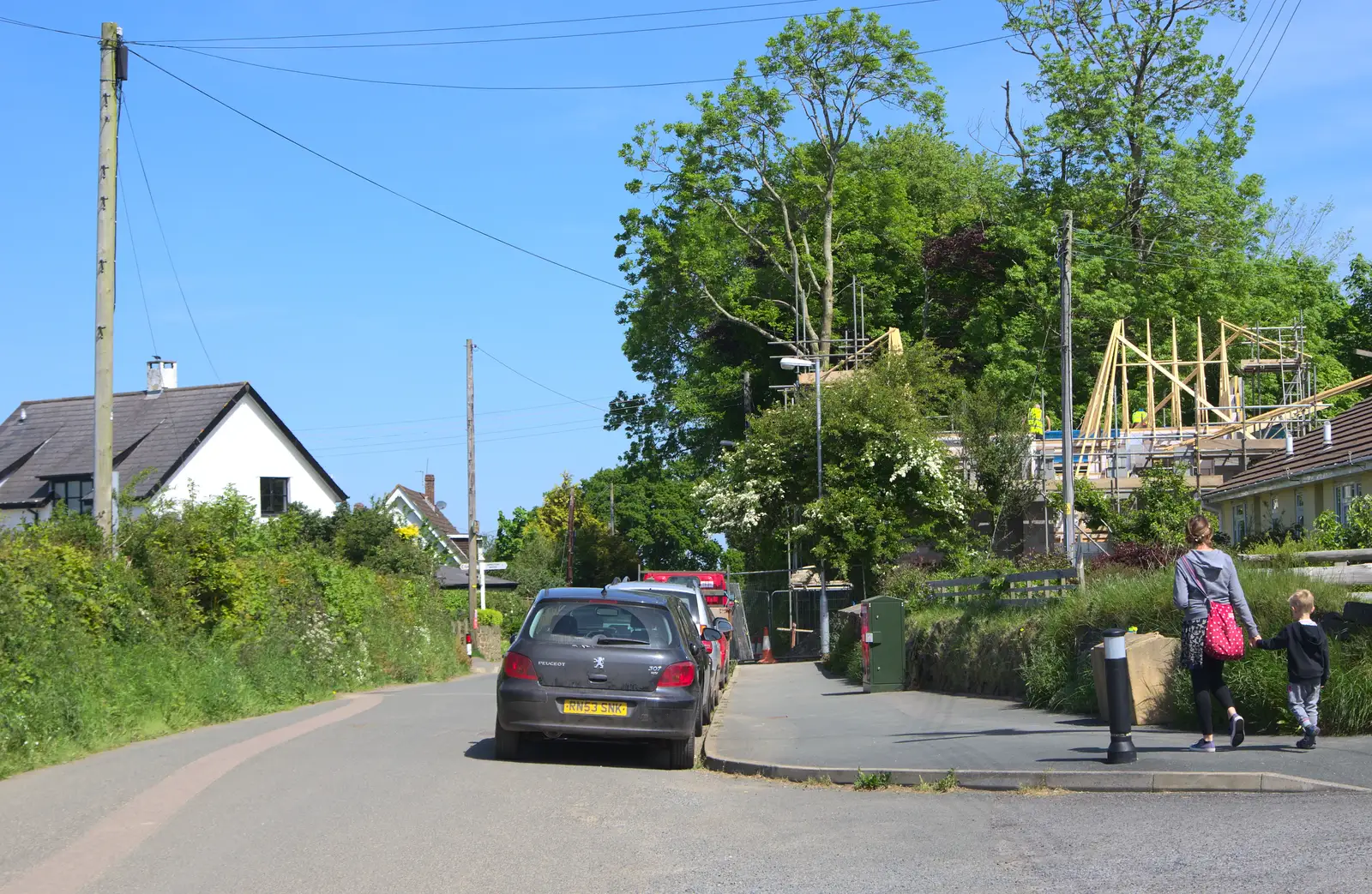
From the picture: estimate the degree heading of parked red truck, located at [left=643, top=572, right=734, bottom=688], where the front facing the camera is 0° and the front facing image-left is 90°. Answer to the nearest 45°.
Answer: approximately 180°

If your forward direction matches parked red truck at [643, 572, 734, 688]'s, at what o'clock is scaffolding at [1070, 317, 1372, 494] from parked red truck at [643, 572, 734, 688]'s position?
The scaffolding is roughly at 2 o'clock from the parked red truck.

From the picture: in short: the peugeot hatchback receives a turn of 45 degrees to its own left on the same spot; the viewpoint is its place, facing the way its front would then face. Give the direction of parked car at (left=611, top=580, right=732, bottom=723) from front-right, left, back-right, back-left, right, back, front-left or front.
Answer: front-right

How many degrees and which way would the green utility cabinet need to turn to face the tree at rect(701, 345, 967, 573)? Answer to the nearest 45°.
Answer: approximately 180°

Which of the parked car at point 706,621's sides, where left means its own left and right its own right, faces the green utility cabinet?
right

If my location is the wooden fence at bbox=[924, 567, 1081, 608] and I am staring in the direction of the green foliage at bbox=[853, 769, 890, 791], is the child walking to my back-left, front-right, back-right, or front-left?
front-left

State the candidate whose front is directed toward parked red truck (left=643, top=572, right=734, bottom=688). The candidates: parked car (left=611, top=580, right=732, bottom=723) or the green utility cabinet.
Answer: parked car (left=611, top=580, right=732, bottom=723)

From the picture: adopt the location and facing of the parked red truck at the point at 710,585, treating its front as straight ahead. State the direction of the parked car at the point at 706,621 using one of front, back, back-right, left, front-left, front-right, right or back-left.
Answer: back

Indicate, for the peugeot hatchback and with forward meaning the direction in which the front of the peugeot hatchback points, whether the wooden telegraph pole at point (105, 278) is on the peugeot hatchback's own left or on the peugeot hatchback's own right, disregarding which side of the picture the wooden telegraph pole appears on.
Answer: on the peugeot hatchback's own left

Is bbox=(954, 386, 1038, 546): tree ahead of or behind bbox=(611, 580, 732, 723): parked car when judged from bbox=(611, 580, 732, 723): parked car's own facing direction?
ahead

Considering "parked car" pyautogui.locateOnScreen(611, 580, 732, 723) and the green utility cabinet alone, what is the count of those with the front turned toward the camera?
1

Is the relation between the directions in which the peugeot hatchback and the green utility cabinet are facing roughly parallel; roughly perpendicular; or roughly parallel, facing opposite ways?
roughly parallel, facing opposite ways

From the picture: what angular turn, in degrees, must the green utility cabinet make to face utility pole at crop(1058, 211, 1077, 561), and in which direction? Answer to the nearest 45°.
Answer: approximately 135° to its left

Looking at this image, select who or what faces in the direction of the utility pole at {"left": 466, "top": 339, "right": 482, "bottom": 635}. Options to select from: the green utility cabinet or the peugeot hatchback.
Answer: the peugeot hatchback

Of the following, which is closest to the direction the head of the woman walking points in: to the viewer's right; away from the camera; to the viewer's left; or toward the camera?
away from the camera

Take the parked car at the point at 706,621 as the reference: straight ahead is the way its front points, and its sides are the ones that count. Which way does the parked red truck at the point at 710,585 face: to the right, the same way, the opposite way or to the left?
the same way

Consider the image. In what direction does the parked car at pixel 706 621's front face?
away from the camera

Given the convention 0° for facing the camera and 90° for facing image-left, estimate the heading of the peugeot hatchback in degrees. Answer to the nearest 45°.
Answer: approximately 180°

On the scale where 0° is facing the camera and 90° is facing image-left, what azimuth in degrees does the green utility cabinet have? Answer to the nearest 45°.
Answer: approximately 0°

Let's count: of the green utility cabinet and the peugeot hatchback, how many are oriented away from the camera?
1

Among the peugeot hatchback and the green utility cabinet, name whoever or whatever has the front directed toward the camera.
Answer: the green utility cabinet
